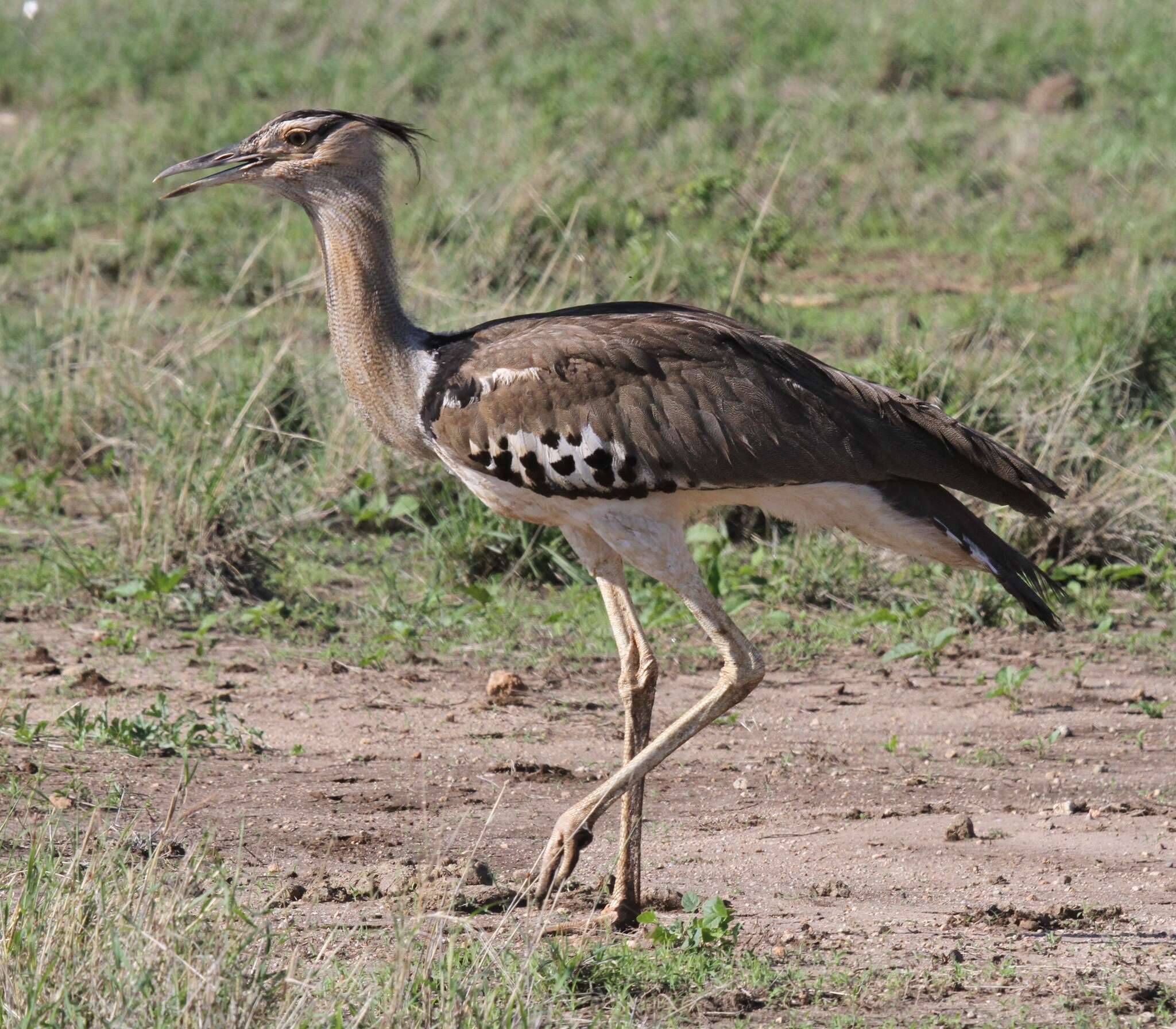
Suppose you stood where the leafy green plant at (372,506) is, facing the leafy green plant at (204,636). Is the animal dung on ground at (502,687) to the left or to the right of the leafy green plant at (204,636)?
left

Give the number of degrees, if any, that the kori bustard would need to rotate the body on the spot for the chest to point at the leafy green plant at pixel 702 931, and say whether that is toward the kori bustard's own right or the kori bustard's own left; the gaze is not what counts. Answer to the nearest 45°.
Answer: approximately 90° to the kori bustard's own left

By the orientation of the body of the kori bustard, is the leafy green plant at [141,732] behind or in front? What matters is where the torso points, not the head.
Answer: in front

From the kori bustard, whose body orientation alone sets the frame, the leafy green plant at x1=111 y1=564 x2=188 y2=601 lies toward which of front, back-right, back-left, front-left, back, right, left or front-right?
front-right

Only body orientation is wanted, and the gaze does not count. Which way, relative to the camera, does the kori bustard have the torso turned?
to the viewer's left

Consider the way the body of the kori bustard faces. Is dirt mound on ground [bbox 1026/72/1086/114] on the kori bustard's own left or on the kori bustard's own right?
on the kori bustard's own right
